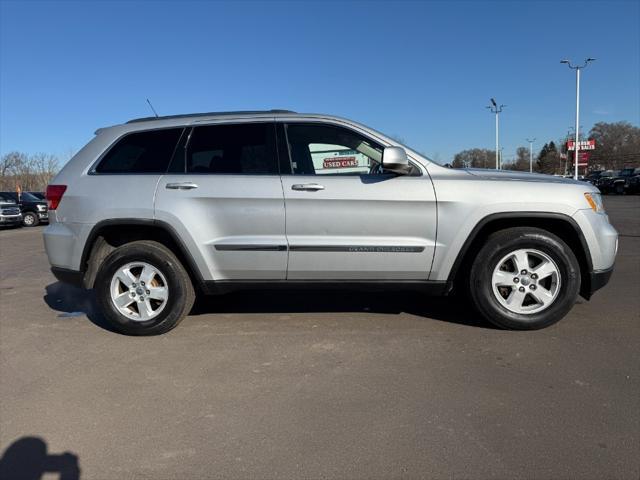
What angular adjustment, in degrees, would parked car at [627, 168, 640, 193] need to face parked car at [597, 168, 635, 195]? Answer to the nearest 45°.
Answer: approximately 90° to its right

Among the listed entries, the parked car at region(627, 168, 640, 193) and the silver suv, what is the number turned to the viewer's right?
1

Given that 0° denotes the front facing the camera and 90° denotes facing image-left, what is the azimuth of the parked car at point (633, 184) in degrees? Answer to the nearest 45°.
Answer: approximately 45°

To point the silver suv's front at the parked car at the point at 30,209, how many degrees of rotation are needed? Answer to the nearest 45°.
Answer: approximately 135° to its left

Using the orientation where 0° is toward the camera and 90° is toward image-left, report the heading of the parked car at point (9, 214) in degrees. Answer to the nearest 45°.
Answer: approximately 315°

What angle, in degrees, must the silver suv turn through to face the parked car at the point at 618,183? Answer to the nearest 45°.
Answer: approximately 45° to its left

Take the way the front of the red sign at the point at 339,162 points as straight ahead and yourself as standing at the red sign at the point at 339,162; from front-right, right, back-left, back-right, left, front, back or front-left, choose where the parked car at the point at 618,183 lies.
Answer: back-left

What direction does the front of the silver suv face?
to the viewer's right

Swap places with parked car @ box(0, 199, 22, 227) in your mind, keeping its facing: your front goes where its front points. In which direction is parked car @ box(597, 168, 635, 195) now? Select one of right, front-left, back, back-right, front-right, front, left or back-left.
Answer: front-left

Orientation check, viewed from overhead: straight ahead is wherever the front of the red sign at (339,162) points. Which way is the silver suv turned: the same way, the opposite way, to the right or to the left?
to the left
